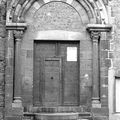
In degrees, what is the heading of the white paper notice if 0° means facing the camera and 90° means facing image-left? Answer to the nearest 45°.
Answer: approximately 0°

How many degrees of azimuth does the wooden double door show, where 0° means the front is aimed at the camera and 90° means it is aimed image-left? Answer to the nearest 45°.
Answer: approximately 0°
